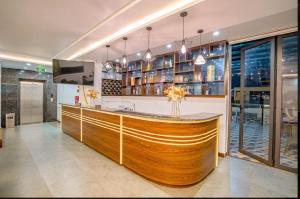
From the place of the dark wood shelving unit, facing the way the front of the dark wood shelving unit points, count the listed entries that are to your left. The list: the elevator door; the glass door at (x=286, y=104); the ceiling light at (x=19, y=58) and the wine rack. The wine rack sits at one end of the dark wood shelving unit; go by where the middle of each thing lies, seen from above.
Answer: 1

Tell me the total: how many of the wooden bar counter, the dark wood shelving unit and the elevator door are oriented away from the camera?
0

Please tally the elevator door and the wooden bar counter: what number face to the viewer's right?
0

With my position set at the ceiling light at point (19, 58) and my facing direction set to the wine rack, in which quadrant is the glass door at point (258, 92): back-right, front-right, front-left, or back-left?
front-right

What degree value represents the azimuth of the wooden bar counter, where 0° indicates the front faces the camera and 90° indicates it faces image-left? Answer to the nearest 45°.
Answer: approximately 45°

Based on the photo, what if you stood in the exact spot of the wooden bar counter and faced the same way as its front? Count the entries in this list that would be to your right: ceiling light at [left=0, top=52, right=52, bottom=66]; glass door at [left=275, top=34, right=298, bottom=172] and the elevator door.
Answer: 2

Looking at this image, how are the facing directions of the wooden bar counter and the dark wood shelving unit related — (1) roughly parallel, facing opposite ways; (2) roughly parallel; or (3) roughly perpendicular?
roughly parallel

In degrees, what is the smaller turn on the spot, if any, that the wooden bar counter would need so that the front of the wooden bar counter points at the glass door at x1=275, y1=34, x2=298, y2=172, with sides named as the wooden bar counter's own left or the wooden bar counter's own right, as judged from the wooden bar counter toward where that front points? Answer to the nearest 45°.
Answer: approximately 135° to the wooden bar counter's own left

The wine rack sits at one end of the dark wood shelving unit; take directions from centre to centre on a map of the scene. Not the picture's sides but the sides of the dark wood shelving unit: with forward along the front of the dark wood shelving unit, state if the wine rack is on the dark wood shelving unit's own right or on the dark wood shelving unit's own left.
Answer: on the dark wood shelving unit's own right

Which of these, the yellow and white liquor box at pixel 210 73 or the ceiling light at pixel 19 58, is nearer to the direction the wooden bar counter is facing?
the ceiling light

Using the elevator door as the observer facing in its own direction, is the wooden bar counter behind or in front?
in front

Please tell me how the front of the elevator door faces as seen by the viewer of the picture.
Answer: facing the viewer

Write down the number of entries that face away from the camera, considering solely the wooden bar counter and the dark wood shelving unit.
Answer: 0

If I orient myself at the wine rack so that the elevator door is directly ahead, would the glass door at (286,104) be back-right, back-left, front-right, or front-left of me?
back-left

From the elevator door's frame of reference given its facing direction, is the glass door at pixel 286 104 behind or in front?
in front

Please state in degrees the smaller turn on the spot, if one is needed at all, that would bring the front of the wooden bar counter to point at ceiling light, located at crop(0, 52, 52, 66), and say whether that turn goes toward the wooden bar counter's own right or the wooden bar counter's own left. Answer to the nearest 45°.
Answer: approximately 90° to the wooden bar counter's own right

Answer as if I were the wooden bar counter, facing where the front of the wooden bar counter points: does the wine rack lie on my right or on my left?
on my right
